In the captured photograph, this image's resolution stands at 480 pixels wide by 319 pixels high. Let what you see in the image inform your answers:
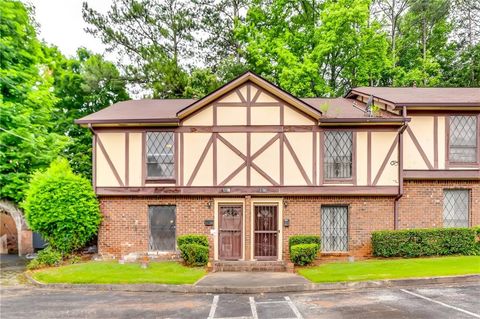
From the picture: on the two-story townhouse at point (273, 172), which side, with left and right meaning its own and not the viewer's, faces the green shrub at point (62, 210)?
right

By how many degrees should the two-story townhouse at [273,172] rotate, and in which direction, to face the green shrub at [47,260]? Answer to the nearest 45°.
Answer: approximately 90° to its right

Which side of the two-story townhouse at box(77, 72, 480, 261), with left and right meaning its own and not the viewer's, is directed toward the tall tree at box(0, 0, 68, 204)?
right

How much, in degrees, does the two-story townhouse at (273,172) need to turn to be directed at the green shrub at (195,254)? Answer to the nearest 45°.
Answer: approximately 45° to its right

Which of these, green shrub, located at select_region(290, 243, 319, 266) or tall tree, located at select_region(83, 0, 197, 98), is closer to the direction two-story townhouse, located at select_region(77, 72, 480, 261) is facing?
the green shrub

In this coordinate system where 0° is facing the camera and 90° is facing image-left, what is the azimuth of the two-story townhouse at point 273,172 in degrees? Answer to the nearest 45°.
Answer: approximately 0°

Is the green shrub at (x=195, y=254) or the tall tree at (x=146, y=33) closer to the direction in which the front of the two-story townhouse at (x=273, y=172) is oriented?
the green shrub

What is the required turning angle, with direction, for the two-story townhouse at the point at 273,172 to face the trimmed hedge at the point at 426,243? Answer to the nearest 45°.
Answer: approximately 90° to its left

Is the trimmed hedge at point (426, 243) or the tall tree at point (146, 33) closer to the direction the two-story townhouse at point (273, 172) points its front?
the trimmed hedge
